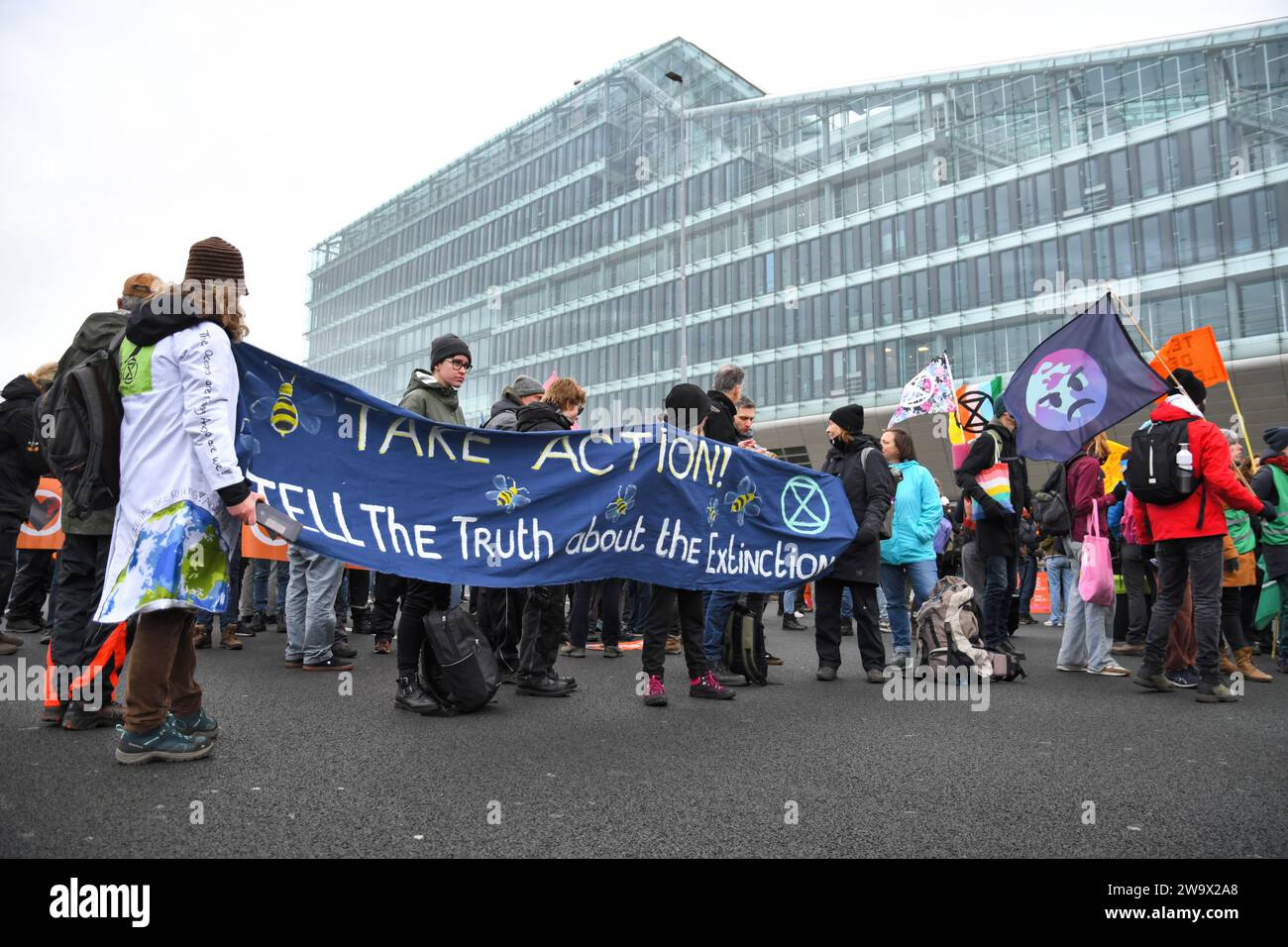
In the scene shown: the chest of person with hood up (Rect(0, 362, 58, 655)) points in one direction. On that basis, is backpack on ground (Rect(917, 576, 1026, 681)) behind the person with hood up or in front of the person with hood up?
in front

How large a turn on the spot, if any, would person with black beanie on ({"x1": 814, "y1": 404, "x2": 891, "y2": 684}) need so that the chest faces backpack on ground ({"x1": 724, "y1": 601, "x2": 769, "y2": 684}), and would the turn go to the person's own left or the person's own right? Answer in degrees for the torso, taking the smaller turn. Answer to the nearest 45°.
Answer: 0° — they already face it

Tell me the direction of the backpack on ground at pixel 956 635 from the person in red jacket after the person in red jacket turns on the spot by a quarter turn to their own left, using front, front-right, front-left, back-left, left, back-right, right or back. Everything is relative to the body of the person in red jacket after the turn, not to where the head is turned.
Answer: front-left

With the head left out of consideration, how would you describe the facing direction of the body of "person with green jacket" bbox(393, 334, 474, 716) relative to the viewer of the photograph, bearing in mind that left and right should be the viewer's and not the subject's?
facing the viewer and to the right of the viewer

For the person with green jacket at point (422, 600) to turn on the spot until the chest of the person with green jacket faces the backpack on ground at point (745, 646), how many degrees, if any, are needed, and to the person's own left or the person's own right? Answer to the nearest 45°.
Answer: approximately 90° to the person's own left

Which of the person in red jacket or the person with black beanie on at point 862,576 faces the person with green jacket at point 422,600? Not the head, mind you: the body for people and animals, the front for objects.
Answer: the person with black beanie on

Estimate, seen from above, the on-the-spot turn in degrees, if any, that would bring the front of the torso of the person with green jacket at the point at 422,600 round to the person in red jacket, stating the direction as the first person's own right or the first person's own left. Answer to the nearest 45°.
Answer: approximately 45° to the first person's own left

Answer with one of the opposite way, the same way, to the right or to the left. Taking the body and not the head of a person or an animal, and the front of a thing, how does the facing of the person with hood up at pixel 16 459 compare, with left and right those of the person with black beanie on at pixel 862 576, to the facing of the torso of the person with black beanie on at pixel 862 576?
the opposite way

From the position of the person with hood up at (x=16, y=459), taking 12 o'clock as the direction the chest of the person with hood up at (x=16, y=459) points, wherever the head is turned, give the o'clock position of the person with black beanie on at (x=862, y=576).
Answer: the person with black beanie on at (x=862, y=576) is roughly at 1 o'clock from the person with hood up at (x=16, y=459).

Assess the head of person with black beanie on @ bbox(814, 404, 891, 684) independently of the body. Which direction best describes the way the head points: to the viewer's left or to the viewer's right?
to the viewer's left

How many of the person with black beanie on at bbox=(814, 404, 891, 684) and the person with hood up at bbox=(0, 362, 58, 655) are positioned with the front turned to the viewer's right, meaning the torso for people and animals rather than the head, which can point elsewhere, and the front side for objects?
1

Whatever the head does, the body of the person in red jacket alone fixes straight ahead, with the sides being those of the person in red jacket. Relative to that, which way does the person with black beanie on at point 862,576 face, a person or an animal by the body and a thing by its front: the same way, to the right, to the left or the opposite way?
the opposite way

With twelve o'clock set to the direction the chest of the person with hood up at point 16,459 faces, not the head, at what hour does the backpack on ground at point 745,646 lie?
The backpack on ground is roughly at 1 o'clock from the person with hood up.

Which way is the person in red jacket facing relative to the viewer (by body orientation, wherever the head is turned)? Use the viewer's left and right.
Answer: facing away from the viewer and to the right of the viewer
